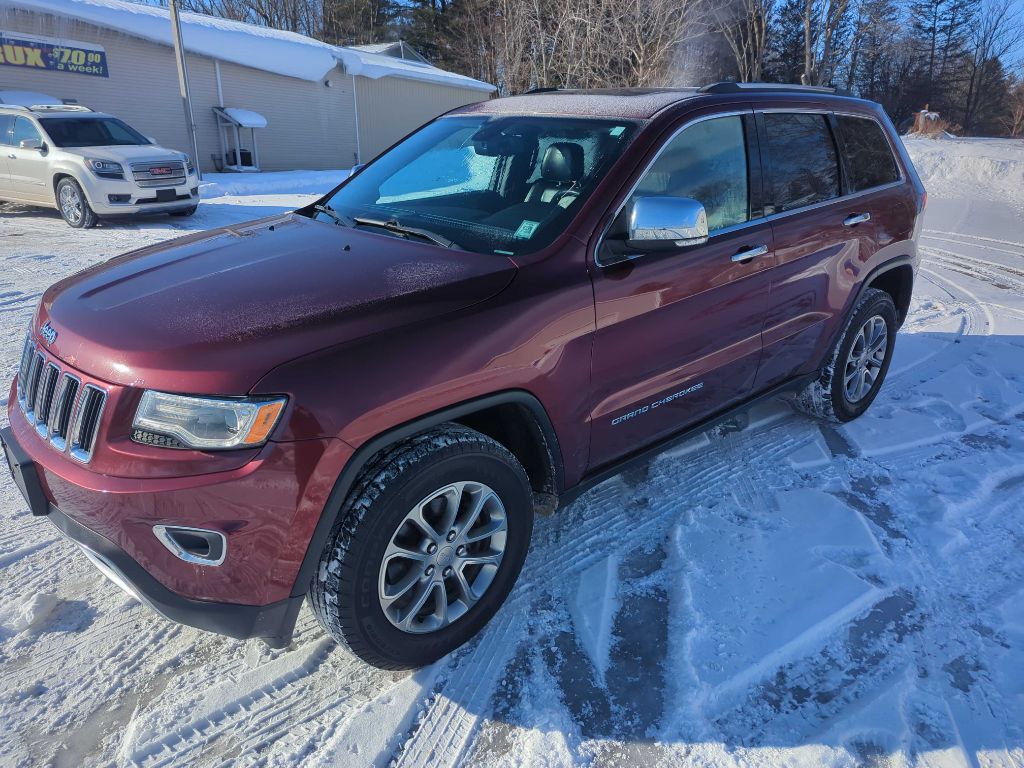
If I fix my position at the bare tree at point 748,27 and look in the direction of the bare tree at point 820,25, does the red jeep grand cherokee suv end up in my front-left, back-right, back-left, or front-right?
back-right

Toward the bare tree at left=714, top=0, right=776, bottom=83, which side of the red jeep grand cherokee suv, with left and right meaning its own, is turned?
back

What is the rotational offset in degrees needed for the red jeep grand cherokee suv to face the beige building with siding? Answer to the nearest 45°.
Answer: approximately 135° to its right

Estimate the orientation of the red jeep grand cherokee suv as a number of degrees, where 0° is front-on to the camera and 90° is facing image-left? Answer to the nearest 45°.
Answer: approximately 45°

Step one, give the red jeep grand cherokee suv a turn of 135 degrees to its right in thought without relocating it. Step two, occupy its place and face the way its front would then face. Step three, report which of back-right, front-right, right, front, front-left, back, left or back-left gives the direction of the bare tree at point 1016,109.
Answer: front-right

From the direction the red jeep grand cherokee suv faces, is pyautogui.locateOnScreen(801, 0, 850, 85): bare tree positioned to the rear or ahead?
to the rear
